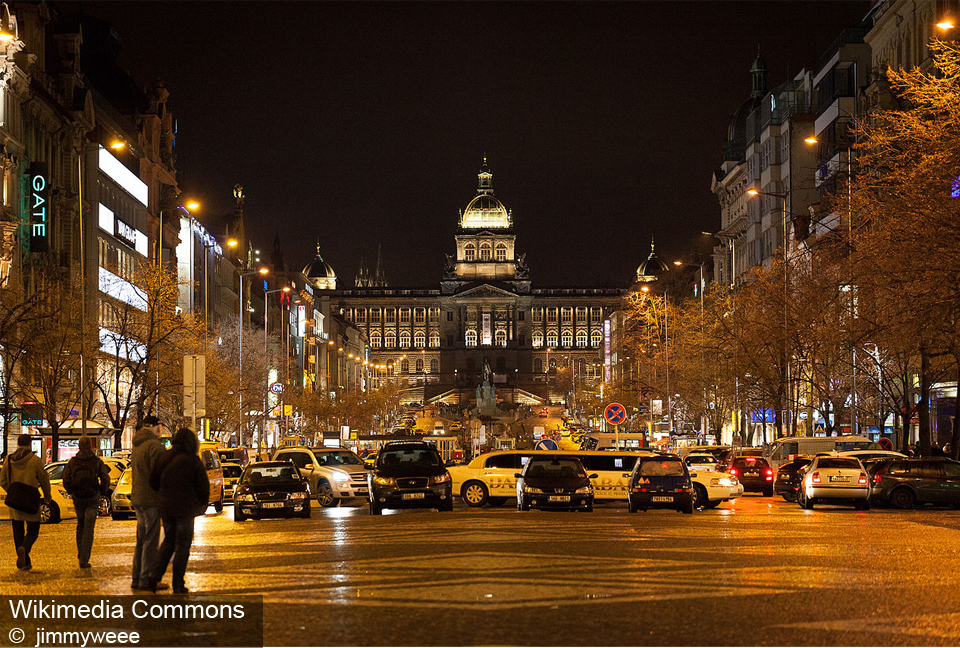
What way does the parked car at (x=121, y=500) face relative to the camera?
toward the camera

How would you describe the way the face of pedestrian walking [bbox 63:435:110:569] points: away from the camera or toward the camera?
away from the camera

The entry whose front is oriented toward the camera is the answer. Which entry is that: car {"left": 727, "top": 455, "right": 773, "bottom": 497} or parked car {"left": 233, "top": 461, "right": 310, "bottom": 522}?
parked car {"left": 233, "top": 461, "right": 310, "bottom": 522}

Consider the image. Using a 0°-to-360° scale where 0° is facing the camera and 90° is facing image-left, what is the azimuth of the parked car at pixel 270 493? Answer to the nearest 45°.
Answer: approximately 0°

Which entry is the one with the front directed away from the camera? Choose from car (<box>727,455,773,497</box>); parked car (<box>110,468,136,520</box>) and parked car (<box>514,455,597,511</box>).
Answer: car (<box>727,455,773,497</box>)

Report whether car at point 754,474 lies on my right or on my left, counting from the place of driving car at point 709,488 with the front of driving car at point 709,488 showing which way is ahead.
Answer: on my left

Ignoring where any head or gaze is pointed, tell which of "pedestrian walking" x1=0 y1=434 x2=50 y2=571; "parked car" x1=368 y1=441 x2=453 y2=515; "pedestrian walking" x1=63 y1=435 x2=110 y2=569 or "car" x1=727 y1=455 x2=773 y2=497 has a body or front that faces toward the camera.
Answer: "parked car" x1=368 y1=441 x2=453 y2=515

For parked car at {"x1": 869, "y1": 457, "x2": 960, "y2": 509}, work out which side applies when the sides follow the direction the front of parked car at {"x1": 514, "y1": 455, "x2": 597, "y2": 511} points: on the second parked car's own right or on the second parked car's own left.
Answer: on the second parked car's own left

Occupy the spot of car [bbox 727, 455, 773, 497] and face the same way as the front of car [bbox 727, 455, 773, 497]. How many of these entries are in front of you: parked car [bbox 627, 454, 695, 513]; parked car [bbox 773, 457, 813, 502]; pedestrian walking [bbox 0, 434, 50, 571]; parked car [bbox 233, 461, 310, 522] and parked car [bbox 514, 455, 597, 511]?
0

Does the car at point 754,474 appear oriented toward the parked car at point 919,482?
no

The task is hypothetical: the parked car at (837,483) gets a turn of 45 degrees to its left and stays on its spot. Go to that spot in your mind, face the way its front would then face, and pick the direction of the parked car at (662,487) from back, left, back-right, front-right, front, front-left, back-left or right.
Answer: left

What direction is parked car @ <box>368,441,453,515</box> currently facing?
toward the camera

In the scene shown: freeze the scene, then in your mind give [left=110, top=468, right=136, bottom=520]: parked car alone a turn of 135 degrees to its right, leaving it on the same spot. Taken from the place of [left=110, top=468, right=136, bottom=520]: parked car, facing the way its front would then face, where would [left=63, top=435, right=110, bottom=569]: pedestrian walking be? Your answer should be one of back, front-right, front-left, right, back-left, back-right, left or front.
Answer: back-left

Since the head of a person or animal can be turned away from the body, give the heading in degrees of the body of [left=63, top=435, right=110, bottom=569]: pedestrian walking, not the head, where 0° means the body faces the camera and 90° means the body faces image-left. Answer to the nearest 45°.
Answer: approximately 180°

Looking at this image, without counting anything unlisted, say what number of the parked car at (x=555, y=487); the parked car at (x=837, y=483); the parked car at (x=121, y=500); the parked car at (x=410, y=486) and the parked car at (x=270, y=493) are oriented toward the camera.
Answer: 4
